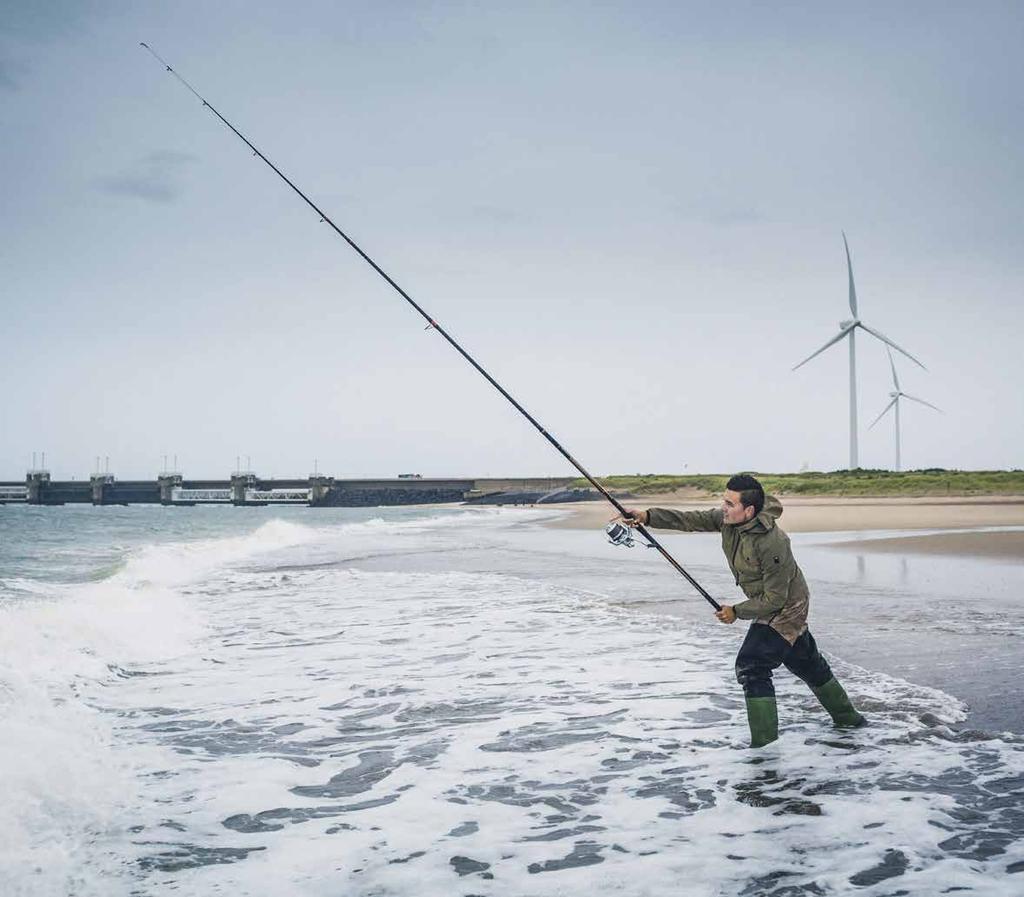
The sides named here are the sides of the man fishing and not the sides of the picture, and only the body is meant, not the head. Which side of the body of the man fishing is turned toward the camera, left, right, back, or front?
left
